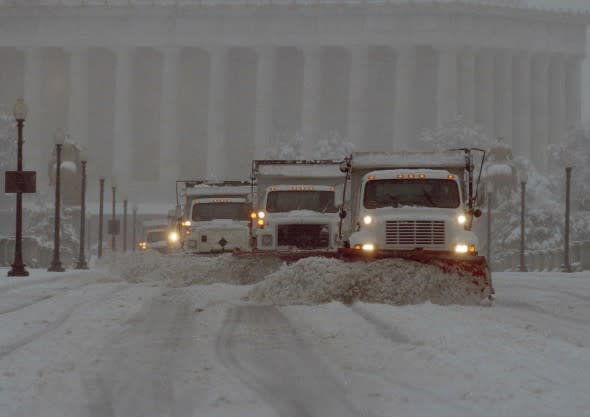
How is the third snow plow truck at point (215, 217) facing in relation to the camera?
toward the camera

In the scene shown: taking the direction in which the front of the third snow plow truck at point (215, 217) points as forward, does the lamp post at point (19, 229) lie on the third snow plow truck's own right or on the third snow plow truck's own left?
on the third snow plow truck's own right

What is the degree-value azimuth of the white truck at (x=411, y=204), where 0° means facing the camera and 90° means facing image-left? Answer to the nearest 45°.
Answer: approximately 0°

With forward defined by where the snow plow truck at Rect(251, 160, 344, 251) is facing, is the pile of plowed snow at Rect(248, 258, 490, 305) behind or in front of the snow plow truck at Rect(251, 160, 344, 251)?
in front

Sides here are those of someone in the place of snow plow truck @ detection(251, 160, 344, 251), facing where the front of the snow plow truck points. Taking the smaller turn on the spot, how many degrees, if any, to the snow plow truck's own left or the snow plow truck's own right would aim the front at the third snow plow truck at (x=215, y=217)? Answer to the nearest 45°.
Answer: approximately 135° to the snow plow truck's own right

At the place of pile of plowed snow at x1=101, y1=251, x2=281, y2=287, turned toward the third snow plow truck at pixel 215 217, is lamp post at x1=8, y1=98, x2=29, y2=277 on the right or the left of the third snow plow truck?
left

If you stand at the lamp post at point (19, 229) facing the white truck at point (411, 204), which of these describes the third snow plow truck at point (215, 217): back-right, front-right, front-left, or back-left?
front-left

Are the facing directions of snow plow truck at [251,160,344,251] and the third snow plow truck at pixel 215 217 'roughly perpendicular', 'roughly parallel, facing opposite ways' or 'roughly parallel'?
roughly parallel

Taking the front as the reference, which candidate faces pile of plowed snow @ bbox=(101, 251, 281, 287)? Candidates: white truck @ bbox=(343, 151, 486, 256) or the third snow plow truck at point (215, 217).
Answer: the third snow plow truck

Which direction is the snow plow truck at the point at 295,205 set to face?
toward the camera

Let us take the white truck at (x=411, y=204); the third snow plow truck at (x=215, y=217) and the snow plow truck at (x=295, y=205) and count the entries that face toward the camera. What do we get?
3

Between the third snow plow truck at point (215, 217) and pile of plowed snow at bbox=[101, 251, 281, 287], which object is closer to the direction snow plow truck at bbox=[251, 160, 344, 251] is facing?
the pile of plowed snow

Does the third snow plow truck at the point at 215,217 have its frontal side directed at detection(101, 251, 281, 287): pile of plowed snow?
yes
